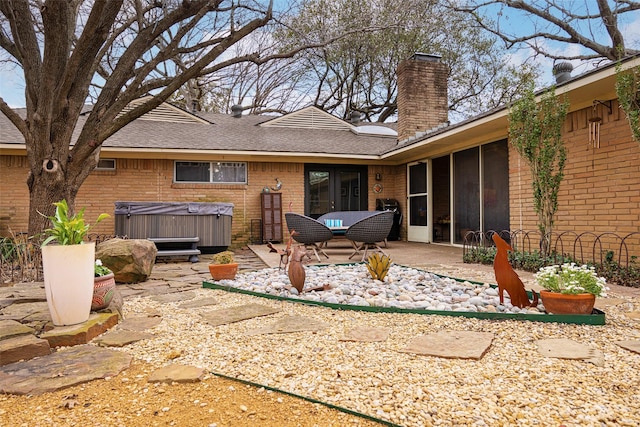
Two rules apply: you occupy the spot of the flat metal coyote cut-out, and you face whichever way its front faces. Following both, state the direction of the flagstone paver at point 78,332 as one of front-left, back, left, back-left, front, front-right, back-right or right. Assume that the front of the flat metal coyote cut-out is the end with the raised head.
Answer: front-left

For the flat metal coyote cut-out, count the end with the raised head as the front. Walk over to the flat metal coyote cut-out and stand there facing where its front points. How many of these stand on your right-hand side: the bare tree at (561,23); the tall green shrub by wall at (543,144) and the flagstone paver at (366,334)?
2

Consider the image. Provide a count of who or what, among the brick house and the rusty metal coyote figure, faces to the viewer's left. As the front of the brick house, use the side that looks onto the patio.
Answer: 1

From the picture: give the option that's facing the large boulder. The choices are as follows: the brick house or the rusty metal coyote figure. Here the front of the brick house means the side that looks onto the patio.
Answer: the rusty metal coyote figure

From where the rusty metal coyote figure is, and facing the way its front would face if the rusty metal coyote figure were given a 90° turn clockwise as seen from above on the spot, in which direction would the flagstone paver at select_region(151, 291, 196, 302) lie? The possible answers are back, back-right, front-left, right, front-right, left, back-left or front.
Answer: left

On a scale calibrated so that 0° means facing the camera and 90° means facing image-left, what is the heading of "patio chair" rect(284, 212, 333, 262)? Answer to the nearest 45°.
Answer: approximately 225°

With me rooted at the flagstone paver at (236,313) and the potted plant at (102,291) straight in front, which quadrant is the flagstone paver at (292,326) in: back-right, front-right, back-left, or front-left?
back-left

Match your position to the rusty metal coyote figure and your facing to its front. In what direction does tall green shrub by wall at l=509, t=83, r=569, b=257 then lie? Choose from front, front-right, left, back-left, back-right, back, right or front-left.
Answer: right

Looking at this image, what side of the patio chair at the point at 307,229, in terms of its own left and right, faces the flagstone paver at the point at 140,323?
back

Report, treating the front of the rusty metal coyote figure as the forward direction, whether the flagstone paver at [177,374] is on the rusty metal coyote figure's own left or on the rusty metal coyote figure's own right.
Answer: on the rusty metal coyote figure's own left

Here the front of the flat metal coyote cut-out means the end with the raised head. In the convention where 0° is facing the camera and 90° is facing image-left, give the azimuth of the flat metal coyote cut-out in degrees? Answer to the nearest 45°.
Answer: approximately 90°

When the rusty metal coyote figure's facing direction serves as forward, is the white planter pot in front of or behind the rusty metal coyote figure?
in front

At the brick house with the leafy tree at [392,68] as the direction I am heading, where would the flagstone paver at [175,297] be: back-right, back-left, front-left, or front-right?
back-left
